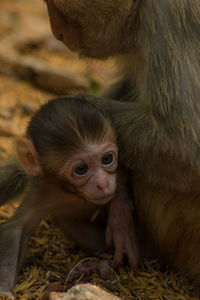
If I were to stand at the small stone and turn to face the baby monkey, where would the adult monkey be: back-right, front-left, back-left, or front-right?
front-right

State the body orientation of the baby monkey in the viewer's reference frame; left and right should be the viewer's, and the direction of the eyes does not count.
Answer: facing the viewer and to the right of the viewer

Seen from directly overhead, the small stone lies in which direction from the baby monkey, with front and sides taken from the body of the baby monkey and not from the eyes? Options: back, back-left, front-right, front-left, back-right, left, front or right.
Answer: front-right

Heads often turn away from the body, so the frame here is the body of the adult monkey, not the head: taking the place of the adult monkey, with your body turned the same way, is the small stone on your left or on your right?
on your left

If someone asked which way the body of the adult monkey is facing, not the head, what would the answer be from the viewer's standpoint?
to the viewer's left
